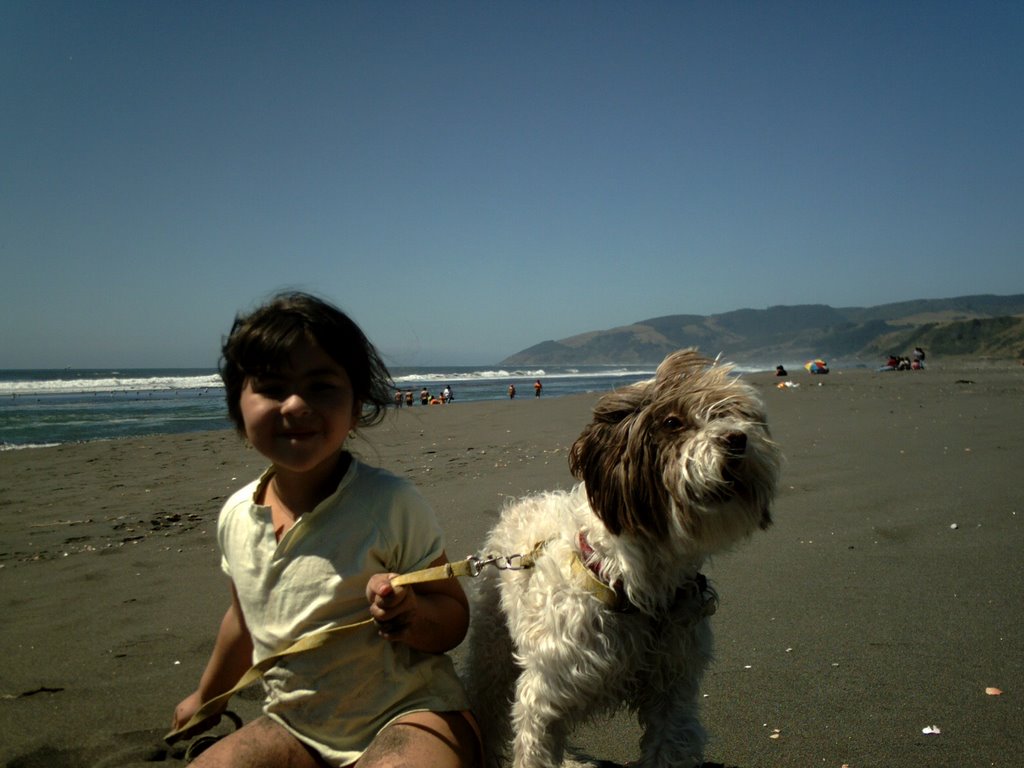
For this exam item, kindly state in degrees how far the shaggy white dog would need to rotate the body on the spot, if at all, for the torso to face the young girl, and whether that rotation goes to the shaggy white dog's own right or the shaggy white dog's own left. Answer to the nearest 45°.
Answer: approximately 135° to the shaggy white dog's own right

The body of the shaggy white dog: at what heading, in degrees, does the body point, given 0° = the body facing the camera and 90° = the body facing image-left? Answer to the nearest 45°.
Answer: approximately 315°
